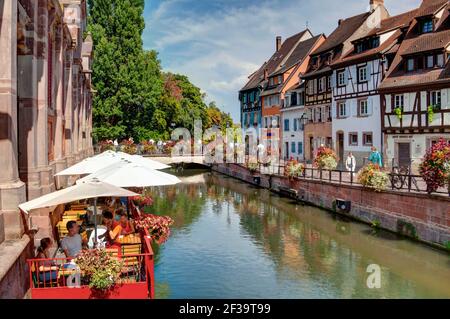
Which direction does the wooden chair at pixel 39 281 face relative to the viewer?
to the viewer's right

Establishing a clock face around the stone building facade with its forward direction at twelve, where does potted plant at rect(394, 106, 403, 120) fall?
The potted plant is roughly at 11 o'clock from the stone building facade.

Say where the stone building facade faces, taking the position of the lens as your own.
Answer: facing to the right of the viewer

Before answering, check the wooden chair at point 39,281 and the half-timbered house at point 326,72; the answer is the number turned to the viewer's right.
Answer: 1

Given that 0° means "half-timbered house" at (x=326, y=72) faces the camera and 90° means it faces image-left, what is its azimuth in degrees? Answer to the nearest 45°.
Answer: approximately 45°

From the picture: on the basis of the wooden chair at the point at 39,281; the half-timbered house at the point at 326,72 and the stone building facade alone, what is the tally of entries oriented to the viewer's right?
2

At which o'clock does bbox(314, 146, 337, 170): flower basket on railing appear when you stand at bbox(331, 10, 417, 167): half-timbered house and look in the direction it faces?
The flower basket on railing is roughly at 11 o'clock from the half-timbered house.

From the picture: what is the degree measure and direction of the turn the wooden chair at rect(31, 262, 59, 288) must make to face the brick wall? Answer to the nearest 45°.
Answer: approximately 45° to its left
